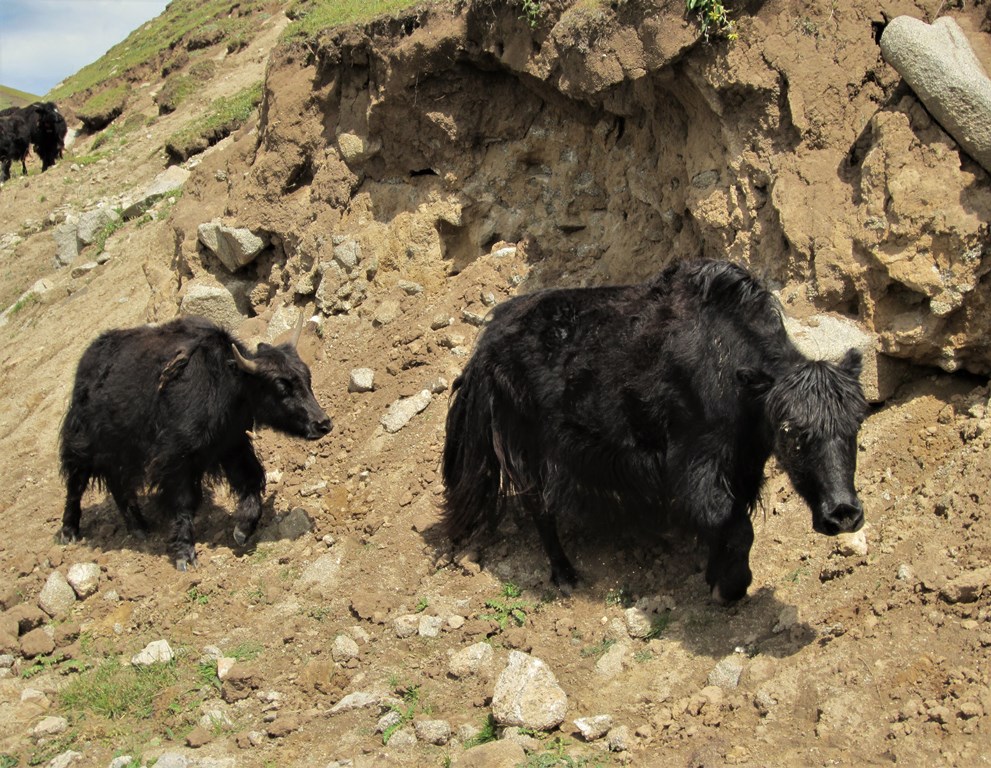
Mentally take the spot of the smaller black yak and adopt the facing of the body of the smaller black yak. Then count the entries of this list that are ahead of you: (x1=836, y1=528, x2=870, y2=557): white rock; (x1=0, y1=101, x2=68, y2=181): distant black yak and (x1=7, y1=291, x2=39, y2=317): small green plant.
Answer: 1

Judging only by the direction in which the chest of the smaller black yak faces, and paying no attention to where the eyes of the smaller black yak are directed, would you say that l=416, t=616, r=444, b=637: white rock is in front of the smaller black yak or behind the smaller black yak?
in front

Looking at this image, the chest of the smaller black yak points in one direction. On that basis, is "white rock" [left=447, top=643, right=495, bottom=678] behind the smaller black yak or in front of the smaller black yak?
in front

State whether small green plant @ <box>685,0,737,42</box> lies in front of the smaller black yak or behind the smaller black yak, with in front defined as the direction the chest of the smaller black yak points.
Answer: in front

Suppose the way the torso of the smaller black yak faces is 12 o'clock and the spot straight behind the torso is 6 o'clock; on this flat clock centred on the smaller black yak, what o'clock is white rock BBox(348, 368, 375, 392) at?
The white rock is roughly at 10 o'clock from the smaller black yak.

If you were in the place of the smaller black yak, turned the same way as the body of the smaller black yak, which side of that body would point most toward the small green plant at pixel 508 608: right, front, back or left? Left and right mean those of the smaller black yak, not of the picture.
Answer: front

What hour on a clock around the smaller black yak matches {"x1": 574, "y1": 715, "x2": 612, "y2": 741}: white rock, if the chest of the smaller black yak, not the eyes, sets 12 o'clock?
The white rock is roughly at 1 o'clock from the smaller black yak.

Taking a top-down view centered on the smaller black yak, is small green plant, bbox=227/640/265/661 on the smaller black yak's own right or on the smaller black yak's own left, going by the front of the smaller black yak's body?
on the smaller black yak's own right

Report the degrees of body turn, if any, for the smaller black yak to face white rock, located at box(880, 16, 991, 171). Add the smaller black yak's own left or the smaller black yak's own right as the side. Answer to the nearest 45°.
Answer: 0° — it already faces it

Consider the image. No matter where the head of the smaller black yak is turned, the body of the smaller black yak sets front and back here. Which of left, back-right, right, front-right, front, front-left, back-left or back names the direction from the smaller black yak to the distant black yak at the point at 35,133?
back-left

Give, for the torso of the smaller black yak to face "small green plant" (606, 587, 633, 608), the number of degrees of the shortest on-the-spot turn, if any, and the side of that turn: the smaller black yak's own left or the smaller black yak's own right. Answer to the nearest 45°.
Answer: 0° — it already faces it

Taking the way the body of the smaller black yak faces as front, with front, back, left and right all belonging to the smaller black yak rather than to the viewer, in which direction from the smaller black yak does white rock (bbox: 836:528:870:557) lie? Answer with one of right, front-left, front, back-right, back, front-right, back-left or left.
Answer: front

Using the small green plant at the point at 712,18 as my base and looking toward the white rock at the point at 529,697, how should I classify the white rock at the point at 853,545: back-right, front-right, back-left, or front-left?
front-left

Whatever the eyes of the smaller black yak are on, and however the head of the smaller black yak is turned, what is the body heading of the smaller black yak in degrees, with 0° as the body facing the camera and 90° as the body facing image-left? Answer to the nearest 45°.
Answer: approximately 315°

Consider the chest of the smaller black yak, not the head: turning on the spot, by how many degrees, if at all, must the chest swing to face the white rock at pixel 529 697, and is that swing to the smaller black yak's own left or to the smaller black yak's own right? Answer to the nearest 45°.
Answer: approximately 45° to the smaller black yak's own right

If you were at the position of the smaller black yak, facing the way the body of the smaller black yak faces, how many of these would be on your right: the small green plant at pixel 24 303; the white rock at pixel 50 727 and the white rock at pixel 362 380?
1

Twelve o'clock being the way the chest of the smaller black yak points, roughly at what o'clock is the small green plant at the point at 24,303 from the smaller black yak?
The small green plant is roughly at 7 o'clock from the smaller black yak.
